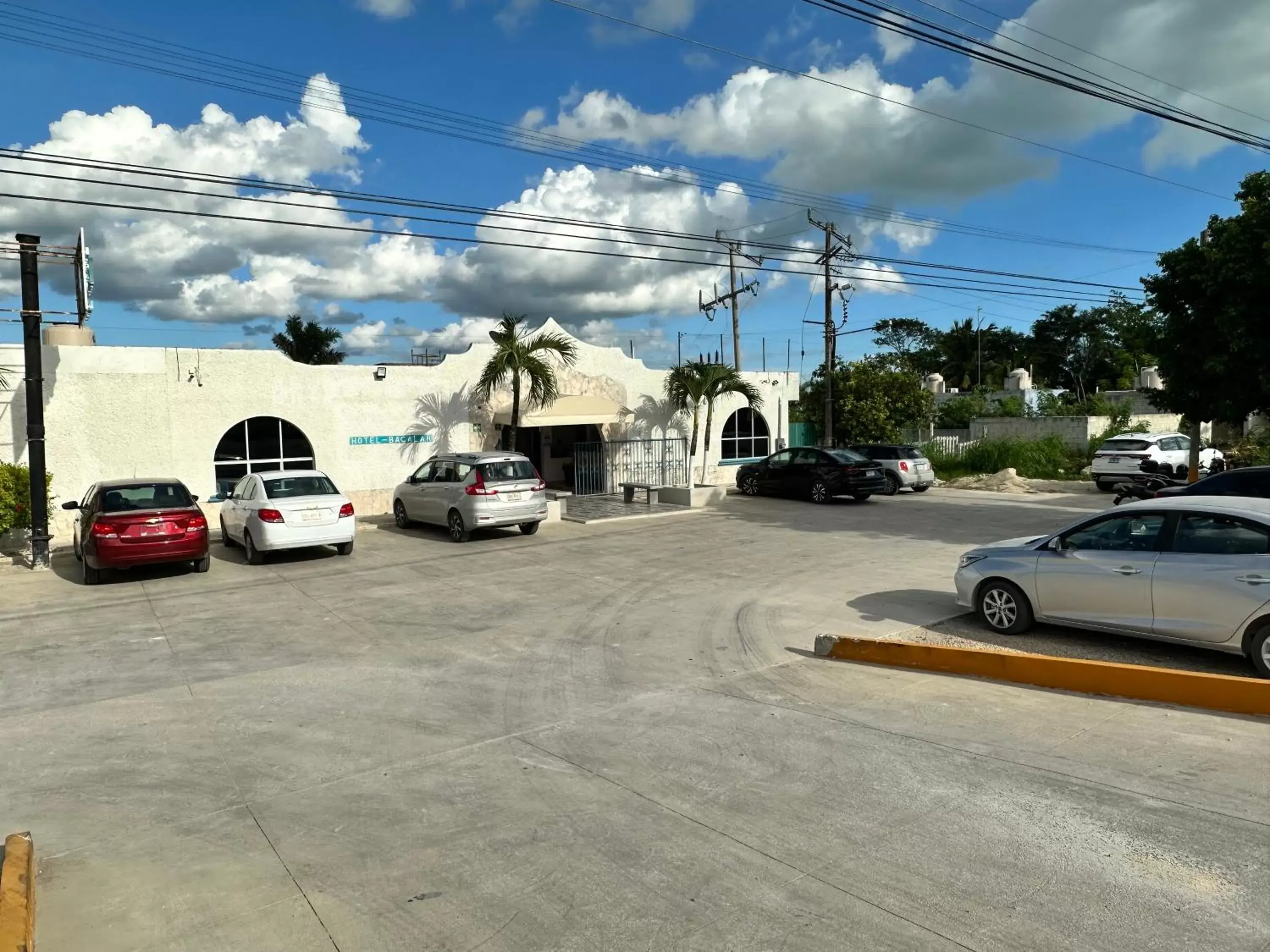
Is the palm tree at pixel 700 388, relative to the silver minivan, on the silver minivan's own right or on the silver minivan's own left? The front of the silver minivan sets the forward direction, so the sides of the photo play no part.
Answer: on the silver minivan's own right

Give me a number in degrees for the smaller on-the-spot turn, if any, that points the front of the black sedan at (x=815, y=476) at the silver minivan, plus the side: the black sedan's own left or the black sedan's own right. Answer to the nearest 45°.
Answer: approximately 90° to the black sedan's own left

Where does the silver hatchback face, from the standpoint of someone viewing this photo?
facing away from the viewer and to the left of the viewer

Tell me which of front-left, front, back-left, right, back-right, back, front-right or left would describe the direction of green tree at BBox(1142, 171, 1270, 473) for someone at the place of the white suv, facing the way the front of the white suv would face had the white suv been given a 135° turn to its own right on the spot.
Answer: front

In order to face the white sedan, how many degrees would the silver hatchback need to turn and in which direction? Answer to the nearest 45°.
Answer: approximately 90° to its left

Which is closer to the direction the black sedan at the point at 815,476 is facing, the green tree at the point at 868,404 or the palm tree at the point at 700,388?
the palm tree

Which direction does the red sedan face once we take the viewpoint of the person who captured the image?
facing away from the viewer

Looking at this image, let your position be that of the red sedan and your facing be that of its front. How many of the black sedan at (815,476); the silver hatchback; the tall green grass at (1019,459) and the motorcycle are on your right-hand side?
4

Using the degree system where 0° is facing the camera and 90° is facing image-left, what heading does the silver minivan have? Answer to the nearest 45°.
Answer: approximately 135°

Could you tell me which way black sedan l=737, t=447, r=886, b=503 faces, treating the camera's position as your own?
facing away from the viewer and to the left of the viewer
